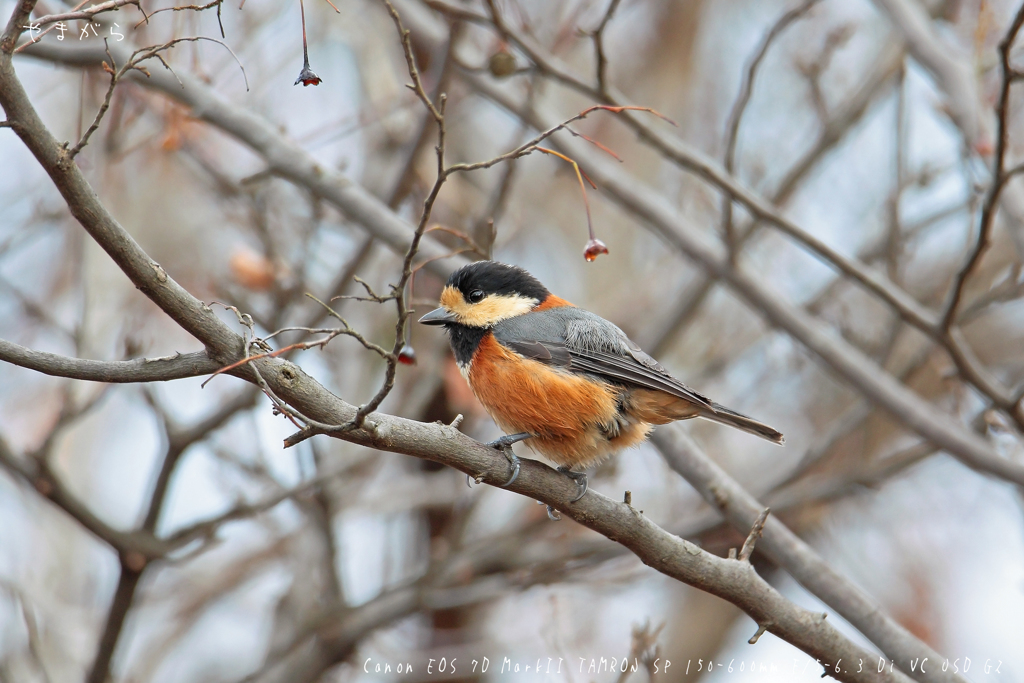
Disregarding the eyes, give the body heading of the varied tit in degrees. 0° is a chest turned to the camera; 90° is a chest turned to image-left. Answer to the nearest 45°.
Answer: approximately 90°
